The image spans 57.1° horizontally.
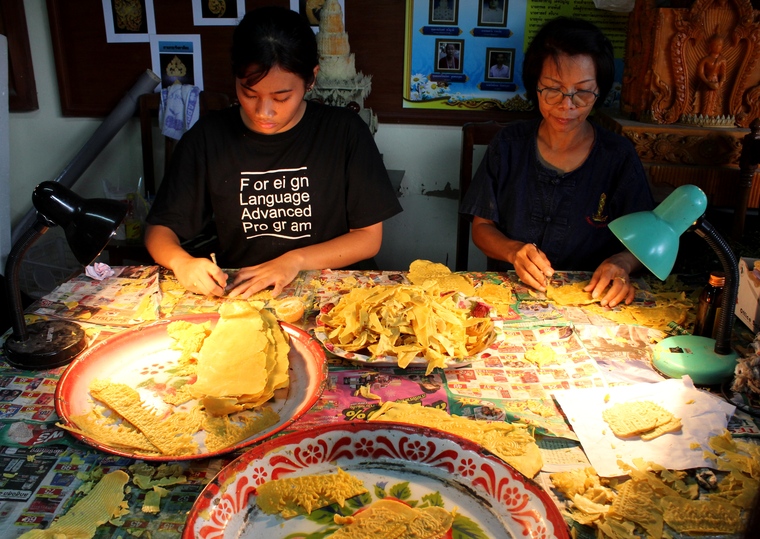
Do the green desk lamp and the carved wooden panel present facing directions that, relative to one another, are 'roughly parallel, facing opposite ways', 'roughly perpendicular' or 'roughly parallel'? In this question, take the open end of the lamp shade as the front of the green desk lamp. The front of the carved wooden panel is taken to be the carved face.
roughly perpendicular

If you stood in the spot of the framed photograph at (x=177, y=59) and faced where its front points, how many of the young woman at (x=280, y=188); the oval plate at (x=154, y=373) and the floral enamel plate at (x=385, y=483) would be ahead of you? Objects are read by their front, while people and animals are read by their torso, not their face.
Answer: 3

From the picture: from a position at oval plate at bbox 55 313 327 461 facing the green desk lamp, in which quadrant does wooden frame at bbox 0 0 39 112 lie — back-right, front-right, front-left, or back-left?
back-left

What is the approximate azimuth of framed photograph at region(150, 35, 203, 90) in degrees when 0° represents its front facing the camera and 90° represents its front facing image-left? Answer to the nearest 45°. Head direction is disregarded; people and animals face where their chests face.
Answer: approximately 0°

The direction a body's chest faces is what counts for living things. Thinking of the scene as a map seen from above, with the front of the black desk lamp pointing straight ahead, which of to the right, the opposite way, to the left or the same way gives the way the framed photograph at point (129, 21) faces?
to the right

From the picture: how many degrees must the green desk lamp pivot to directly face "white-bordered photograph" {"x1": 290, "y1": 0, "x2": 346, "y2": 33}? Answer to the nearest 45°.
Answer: approximately 45° to its right

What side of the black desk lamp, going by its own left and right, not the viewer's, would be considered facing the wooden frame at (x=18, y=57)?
left

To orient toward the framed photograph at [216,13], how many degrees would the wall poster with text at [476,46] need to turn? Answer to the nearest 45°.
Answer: approximately 90° to its right

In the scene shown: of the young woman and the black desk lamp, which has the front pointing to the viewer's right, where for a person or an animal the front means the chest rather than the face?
the black desk lamp

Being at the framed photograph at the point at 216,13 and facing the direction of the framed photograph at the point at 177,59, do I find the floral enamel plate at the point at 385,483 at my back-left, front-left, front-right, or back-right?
back-left
